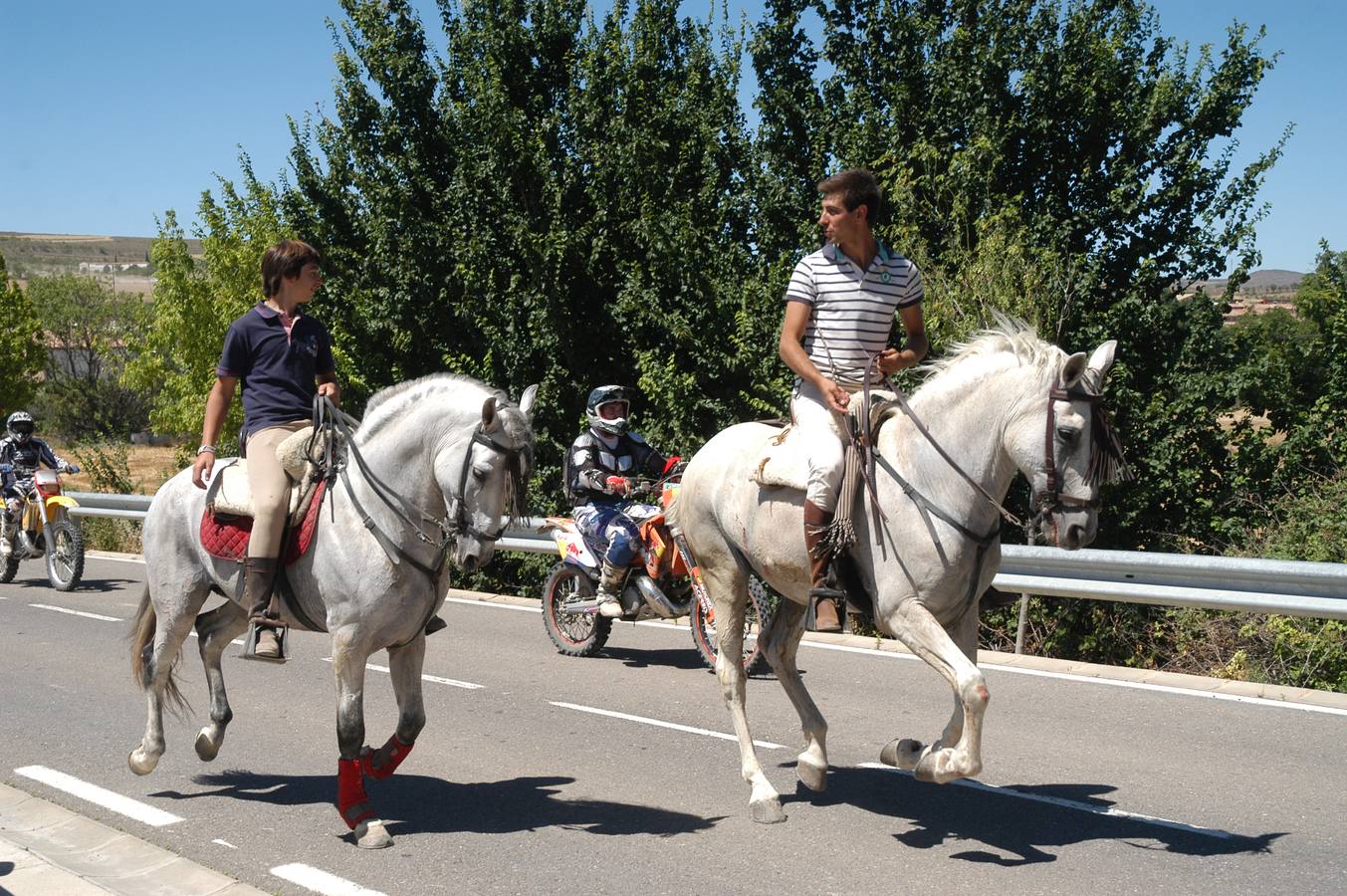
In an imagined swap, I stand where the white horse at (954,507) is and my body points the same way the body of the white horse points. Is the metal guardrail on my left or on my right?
on my left

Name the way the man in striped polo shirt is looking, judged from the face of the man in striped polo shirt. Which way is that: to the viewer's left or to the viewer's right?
to the viewer's left

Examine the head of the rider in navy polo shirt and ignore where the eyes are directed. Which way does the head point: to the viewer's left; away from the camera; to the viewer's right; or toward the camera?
to the viewer's right

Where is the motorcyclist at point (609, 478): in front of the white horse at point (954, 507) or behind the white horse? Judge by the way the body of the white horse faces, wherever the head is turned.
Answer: behind

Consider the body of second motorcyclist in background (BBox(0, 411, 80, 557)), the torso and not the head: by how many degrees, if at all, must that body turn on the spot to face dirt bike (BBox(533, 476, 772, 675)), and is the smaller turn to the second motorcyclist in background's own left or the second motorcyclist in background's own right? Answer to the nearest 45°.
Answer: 0° — they already face it

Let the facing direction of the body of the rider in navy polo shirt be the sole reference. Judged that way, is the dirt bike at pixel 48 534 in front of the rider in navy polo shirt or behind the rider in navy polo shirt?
behind

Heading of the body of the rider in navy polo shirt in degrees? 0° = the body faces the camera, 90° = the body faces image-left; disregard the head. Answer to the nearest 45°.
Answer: approximately 315°
